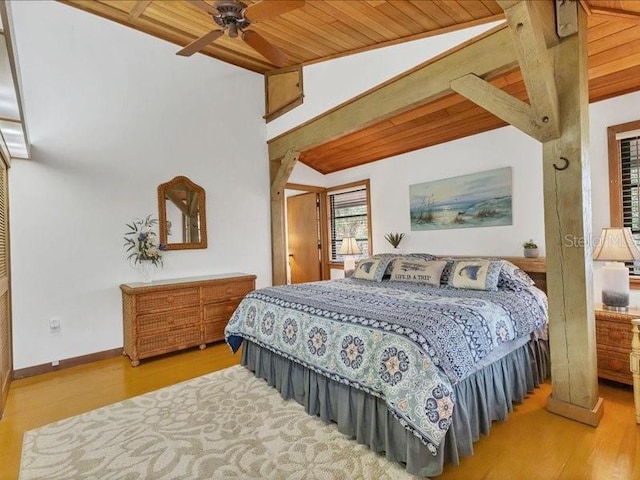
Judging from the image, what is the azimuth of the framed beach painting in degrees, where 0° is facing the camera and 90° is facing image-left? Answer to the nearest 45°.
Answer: approximately 45°

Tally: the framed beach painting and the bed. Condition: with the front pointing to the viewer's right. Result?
0

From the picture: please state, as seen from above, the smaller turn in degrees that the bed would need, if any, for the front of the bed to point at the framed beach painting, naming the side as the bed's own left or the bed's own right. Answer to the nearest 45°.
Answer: approximately 135° to the bed's own right

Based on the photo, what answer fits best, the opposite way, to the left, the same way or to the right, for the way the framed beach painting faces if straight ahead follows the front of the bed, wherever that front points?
the same way

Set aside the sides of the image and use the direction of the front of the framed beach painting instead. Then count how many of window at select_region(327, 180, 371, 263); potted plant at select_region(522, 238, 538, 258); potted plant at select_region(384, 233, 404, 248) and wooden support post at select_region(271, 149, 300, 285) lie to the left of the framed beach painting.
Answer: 1

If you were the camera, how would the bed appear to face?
facing the viewer and to the left of the viewer

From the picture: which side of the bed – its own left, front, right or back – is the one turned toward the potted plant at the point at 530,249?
back

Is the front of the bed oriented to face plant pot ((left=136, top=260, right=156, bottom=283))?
no

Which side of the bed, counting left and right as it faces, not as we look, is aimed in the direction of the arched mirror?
right

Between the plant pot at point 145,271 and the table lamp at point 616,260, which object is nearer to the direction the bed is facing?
the plant pot

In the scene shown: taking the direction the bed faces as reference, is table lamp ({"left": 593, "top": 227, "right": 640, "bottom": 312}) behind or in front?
behind

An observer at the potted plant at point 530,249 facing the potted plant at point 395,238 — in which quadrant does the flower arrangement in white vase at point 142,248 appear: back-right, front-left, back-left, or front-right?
front-left

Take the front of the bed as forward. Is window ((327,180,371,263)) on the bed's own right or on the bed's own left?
on the bed's own right

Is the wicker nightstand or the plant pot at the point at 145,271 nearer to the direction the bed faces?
the plant pot

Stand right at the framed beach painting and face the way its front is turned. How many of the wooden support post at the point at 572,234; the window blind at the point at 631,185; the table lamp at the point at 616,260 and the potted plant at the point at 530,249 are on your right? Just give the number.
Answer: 0
